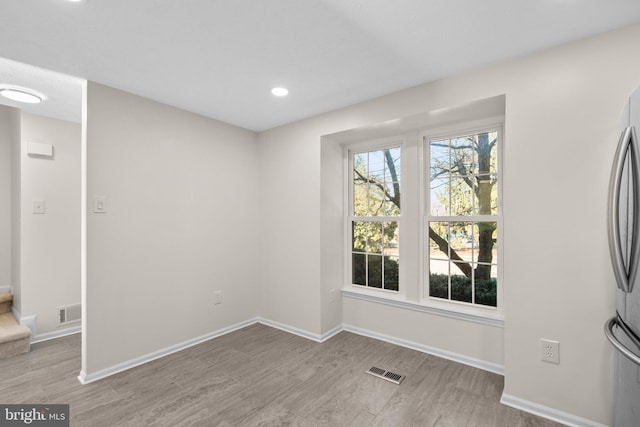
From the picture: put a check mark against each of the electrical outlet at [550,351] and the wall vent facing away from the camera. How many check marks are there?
0

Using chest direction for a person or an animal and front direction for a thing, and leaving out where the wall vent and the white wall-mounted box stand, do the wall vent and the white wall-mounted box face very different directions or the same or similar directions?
same or similar directions

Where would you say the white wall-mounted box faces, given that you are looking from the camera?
facing the viewer and to the right of the viewer

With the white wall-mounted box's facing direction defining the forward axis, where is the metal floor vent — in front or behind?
in front

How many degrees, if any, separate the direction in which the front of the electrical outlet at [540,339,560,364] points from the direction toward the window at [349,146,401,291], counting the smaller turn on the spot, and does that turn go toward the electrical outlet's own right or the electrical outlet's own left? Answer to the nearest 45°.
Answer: approximately 45° to the electrical outlet's own right

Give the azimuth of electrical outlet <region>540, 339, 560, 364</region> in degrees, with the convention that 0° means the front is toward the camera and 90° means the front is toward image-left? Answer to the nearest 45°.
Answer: approximately 45°

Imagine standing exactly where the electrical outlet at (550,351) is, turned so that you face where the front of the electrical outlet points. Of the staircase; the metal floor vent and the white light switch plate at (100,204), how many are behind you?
0

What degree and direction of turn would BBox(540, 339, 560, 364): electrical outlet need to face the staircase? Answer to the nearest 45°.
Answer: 0° — it already faces it

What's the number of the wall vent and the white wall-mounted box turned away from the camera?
0
